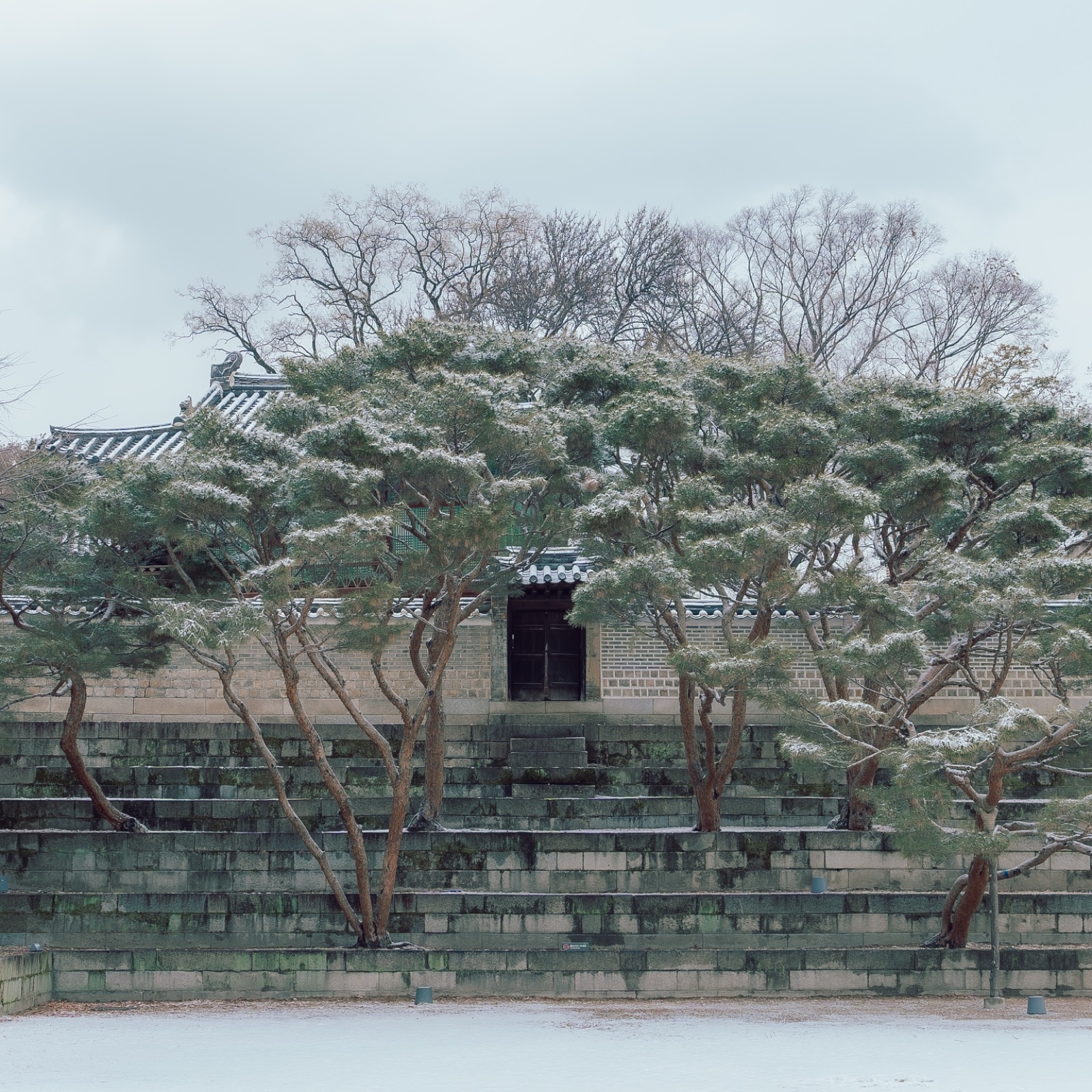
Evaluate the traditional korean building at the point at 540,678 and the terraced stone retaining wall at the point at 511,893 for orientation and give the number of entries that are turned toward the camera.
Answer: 2

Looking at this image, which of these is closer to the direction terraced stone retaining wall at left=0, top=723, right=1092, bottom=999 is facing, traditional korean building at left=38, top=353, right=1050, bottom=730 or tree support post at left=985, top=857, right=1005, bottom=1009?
the tree support post

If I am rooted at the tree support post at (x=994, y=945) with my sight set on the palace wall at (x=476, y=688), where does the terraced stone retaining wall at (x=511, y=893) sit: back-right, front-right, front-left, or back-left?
front-left

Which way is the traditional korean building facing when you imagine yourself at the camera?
facing the viewer

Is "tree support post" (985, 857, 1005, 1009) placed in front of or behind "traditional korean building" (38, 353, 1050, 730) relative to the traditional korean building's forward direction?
in front

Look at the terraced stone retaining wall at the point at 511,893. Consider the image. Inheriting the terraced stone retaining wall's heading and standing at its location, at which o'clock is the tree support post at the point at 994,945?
The tree support post is roughly at 10 o'clock from the terraced stone retaining wall.

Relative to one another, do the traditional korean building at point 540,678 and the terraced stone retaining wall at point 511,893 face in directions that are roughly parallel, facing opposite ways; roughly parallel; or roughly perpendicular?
roughly parallel

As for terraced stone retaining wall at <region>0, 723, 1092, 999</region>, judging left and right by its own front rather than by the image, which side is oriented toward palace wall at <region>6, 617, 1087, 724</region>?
back

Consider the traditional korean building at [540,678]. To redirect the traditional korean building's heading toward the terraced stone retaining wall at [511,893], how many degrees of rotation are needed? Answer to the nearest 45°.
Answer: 0° — it already faces it
